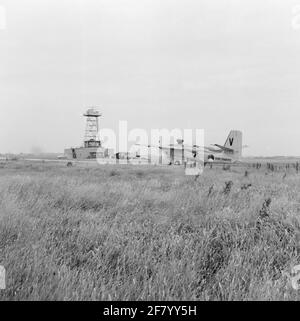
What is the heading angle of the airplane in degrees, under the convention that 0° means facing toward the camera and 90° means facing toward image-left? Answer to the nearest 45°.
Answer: approximately 90°
